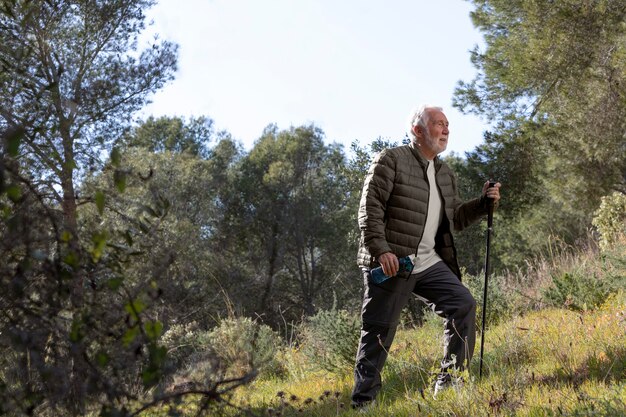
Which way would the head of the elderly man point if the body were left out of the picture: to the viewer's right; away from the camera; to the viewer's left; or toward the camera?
to the viewer's right

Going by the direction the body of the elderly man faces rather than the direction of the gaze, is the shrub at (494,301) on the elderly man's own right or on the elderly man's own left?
on the elderly man's own left

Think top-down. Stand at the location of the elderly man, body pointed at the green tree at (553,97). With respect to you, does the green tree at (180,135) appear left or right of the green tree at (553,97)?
left

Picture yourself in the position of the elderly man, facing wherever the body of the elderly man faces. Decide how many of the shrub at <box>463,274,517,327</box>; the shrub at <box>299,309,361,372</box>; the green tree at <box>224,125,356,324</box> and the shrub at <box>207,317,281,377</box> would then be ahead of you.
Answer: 0

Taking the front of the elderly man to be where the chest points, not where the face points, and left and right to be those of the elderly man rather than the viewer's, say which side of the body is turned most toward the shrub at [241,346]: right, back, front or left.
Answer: back

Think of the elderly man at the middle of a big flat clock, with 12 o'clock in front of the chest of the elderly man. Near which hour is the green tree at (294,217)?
The green tree is roughly at 7 o'clock from the elderly man.

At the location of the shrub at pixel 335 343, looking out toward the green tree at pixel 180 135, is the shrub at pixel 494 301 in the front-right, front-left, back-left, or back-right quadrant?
front-right

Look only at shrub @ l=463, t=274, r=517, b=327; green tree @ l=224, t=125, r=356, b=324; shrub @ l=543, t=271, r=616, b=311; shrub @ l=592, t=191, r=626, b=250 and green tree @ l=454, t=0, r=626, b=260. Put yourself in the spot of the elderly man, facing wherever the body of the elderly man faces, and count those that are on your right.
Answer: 0

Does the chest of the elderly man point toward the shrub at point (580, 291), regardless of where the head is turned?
no

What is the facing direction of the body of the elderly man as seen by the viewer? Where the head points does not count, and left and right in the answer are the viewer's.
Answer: facing the viewer and to the right of the viewer

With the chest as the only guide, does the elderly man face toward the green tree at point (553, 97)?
no

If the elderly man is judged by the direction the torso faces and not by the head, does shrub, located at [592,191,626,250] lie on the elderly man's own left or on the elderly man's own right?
on the elderly man's own left

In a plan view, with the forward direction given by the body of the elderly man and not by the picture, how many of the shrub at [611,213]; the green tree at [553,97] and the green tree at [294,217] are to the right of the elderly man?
0

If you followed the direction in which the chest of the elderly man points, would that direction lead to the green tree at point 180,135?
no
